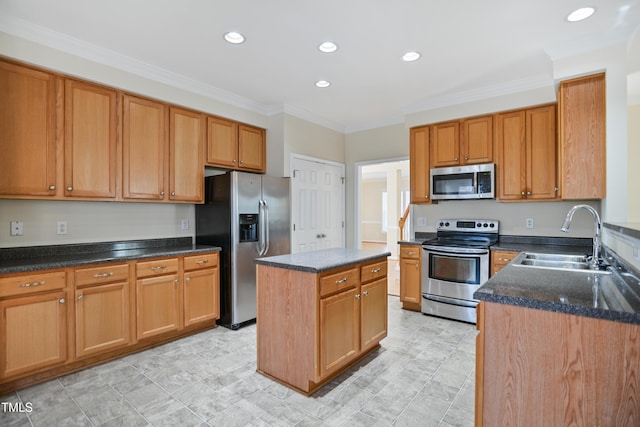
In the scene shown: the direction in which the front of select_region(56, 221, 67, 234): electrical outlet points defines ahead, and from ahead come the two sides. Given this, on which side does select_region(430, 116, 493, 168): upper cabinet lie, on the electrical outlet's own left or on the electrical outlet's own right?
on the electrical outlet's own left

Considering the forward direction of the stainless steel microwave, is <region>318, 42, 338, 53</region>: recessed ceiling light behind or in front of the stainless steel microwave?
in front

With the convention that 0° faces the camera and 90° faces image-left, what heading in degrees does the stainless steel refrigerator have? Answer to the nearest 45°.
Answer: approximately 315°

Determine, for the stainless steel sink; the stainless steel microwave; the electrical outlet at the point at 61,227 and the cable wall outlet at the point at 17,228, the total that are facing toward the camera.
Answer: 3

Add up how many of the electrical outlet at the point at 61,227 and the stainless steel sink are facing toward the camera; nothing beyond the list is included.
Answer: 1

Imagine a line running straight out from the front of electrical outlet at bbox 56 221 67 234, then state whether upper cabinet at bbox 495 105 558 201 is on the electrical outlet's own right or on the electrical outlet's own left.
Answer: on the electrical outlet's own left

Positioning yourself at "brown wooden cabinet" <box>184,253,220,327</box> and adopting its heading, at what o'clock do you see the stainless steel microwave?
The stainless steel microwave is roughly at 11 o'clock from the brown wooden cabinet.

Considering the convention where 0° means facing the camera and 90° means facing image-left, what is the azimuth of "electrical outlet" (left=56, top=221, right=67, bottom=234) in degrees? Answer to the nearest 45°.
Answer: approximately 0°

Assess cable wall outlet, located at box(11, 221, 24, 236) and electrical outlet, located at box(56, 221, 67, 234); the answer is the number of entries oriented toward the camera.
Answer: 2

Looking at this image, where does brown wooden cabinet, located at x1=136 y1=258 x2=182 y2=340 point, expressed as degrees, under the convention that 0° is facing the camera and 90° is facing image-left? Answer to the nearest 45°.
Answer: approximately 315°
